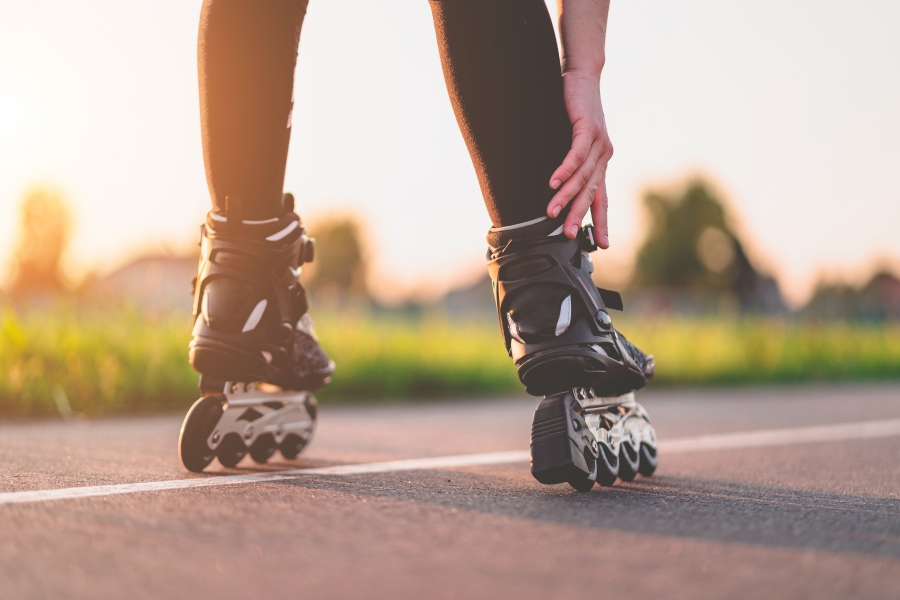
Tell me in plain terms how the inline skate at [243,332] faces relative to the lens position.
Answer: facing away from the viewer and to the right of the viewer
